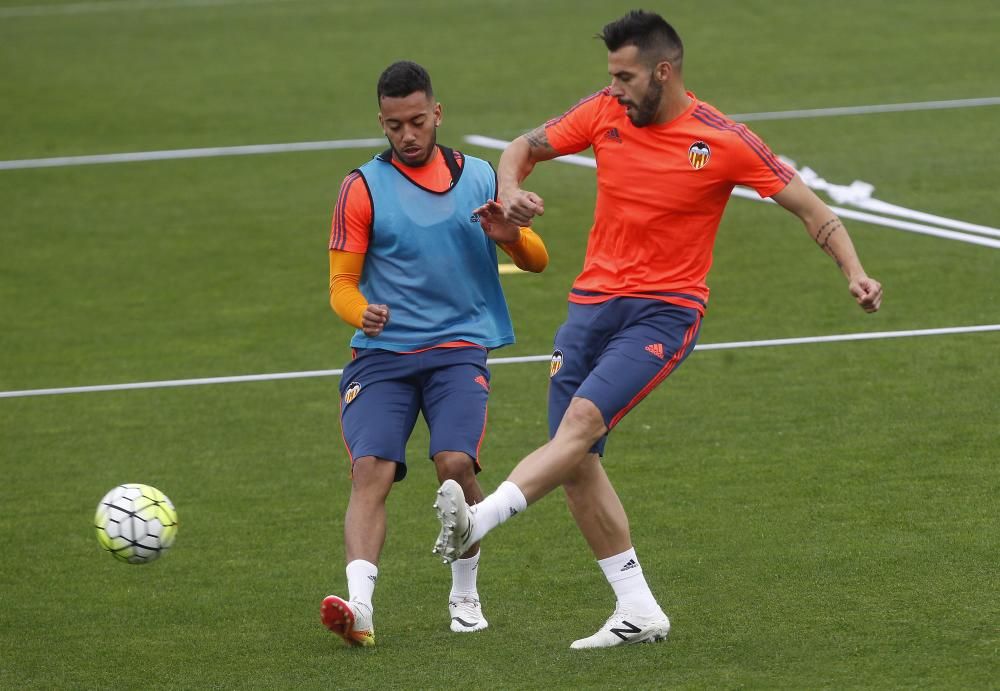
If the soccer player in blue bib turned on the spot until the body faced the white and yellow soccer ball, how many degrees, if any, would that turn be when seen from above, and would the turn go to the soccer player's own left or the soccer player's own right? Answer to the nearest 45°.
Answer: approximately 90° to the soccer player's own right

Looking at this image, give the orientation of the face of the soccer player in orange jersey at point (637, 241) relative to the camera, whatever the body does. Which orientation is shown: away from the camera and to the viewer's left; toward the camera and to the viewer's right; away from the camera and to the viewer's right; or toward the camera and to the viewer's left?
toward the camera and to the viewer's left

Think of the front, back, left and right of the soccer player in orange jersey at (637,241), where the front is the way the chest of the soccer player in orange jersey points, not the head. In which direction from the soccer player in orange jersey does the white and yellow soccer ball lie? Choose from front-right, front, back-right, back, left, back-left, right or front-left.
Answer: front-right

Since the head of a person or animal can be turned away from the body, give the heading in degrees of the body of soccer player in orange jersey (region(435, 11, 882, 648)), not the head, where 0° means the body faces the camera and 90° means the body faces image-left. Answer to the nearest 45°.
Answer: approximately 45°

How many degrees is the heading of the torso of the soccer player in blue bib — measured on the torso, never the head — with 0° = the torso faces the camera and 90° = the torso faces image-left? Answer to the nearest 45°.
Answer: approximately 0°

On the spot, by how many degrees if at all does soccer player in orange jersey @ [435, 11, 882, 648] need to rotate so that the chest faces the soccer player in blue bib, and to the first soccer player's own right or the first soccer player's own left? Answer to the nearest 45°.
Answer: approximately 45° to the first soccer player's own right

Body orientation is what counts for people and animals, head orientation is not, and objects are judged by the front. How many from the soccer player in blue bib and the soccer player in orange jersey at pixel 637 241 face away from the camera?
0

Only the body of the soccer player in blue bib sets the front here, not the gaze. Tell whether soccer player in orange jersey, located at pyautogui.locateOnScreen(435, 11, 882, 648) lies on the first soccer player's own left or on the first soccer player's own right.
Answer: on the first soccer player's own left
